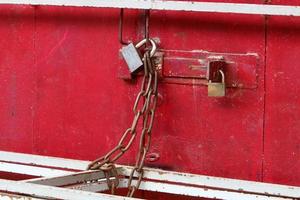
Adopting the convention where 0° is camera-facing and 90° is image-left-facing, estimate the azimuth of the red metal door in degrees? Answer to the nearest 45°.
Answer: approximately 0°
